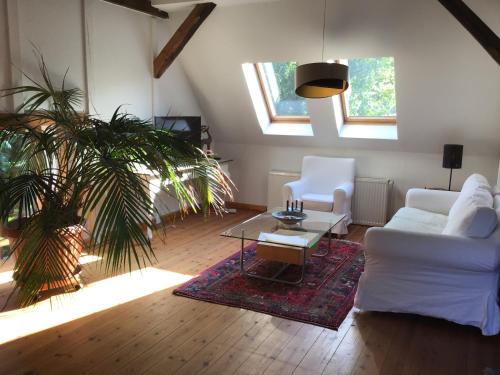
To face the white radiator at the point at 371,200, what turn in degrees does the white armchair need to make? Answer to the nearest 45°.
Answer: approximately 135° to its left

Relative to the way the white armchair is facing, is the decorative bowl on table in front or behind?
in front

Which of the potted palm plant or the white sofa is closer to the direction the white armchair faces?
the potted palm plant

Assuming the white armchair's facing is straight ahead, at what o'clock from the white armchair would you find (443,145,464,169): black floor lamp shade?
The black floor lamp shade is roughly at 8 o'clock from the white armchair.

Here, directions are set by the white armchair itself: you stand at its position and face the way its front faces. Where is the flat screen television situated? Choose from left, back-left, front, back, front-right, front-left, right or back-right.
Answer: front-right

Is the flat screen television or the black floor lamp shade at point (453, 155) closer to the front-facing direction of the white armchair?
the flat screen television

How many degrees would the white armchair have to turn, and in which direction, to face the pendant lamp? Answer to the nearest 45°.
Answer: approximately 45° to its left

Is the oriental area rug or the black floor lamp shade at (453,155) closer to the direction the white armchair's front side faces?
the oriental area rug

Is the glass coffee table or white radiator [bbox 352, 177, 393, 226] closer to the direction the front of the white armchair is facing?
the glass coffee table
